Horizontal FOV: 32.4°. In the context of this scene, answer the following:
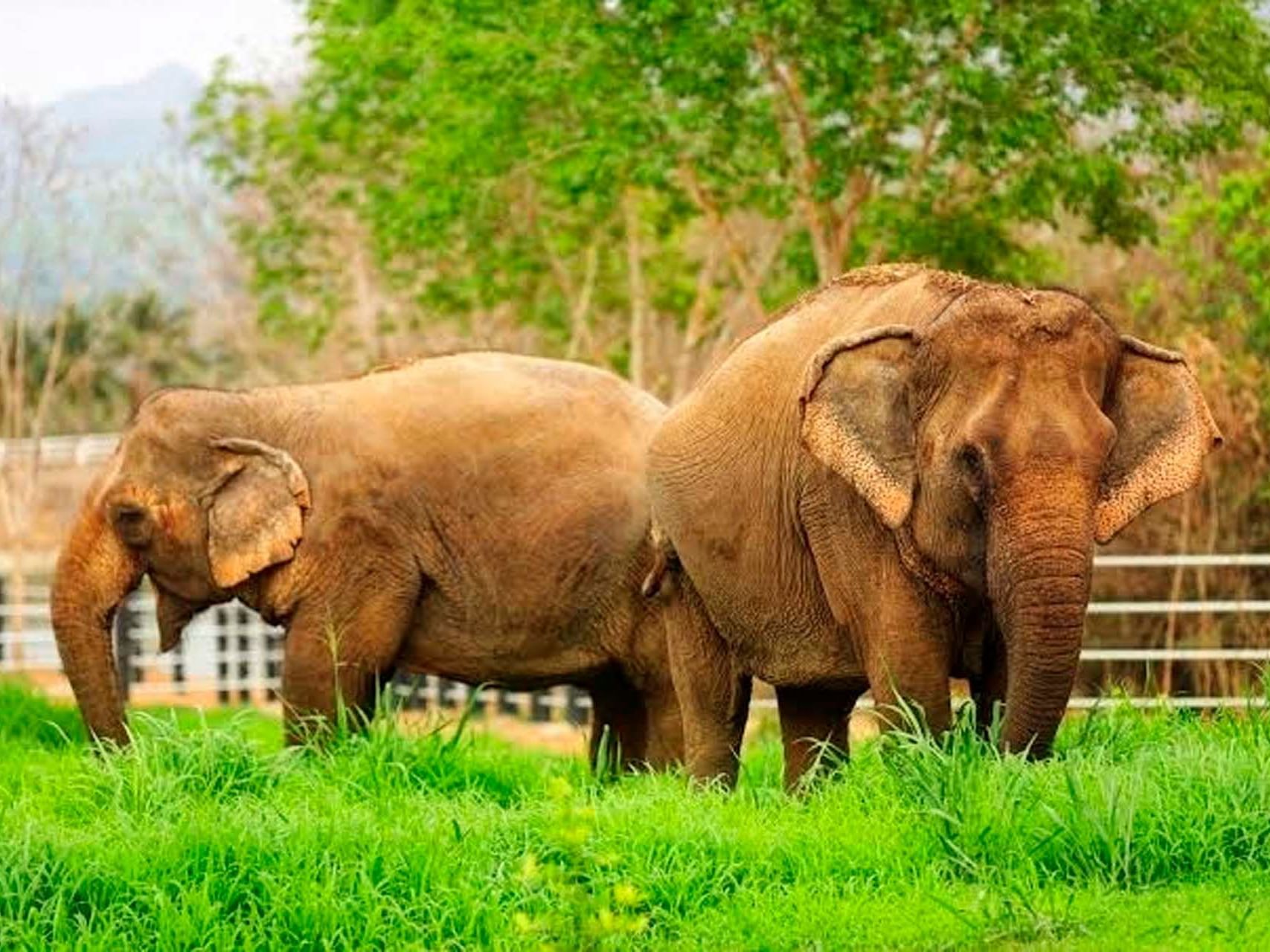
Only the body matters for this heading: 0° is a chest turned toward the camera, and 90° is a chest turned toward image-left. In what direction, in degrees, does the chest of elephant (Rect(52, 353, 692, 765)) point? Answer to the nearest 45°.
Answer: approximately 90°

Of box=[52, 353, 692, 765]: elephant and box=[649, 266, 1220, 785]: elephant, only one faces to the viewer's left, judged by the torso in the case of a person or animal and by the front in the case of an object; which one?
box=[52, 353, 692, 765]: elephant

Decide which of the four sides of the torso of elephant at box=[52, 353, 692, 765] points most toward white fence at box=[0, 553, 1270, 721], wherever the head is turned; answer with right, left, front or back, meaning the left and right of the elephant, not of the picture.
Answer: right

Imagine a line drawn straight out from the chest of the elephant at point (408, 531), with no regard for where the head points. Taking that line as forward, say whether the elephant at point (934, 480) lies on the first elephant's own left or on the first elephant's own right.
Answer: on the first elephant's own left

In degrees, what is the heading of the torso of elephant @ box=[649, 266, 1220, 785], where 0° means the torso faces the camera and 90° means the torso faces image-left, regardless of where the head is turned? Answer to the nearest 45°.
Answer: approximately 315°

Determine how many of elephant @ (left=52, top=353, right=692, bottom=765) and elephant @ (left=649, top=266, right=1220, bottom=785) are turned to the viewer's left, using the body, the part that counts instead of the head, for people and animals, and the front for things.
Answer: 1

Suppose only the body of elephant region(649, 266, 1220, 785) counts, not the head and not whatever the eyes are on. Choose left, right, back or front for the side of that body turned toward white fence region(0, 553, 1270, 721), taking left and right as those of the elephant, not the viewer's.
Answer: back
